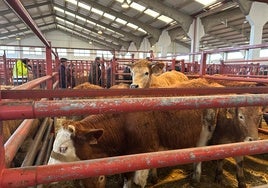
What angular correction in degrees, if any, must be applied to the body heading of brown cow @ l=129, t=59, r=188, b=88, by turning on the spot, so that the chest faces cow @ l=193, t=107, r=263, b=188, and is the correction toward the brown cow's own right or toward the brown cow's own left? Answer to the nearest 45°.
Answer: approximately 90° to the brown cow's own left

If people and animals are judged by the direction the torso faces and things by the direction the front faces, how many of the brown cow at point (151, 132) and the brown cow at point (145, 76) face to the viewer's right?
0

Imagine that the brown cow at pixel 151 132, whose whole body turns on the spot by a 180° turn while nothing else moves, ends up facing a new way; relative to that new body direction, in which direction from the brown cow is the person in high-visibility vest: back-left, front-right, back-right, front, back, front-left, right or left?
back-left

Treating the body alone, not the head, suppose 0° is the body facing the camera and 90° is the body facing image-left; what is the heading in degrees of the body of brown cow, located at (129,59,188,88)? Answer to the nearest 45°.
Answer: approximately 45°

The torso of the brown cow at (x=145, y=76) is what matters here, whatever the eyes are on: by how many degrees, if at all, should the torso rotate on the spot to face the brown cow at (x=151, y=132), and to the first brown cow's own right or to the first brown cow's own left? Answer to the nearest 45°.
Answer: approximately 45° to the first brown cow's own left

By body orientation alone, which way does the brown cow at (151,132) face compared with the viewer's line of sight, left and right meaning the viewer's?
facing to the left of the viewer
